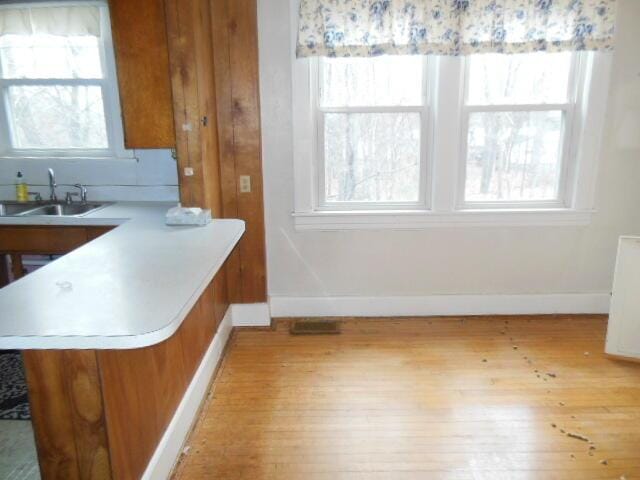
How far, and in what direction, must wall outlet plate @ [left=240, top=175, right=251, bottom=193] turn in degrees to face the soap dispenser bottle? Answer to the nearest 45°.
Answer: approximately 90° to its right

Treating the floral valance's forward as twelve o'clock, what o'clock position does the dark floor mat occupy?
The dark floor mat is roughly at 2 o'clock from the floral valance.

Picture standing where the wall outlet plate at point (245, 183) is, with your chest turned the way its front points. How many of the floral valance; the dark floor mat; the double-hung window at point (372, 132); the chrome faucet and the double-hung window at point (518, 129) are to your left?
3

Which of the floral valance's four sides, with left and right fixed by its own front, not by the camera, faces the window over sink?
right

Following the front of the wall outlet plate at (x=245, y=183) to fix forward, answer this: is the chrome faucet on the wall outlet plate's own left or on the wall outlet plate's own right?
on the wall outlet plate's own right

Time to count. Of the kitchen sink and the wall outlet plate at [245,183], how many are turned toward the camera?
2

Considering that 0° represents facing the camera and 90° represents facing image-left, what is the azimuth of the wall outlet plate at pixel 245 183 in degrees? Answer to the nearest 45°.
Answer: approximately 0°

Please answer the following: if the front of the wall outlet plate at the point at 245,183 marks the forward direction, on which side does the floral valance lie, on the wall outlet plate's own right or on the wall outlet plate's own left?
on the wall outlet plate's own left

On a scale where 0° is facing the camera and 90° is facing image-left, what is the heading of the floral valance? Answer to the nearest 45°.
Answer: approximately 0°
